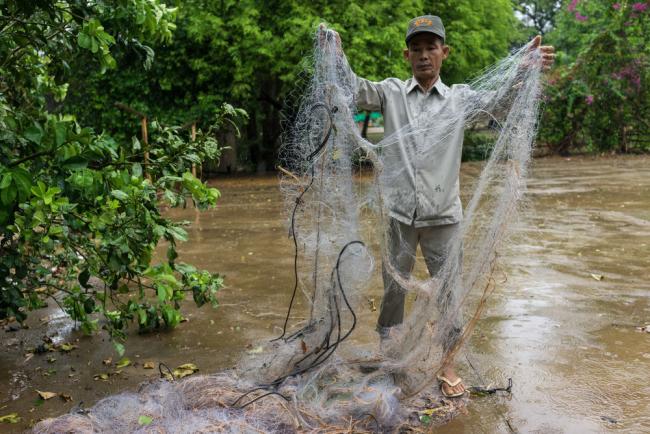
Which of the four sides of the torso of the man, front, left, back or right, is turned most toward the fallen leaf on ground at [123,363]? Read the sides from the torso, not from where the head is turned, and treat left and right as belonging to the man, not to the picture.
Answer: right

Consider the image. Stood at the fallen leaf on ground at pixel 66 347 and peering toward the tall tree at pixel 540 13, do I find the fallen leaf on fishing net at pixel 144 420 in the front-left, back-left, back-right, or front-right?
back-right

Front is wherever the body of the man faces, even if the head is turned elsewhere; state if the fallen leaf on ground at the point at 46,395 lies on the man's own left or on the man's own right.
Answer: on the man's own right

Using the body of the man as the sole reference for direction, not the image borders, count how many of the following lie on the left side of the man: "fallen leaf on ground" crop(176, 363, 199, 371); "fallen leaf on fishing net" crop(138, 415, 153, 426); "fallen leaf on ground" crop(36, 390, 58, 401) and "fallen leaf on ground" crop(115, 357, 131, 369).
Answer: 0

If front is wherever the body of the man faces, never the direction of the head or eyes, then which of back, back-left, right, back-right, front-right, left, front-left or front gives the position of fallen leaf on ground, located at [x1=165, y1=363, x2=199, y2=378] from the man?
right

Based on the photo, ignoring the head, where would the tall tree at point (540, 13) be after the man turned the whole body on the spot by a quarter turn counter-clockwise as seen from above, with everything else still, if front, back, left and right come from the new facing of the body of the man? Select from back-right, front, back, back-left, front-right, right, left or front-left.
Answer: left

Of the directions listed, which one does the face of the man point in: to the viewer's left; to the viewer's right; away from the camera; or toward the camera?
toward the camera

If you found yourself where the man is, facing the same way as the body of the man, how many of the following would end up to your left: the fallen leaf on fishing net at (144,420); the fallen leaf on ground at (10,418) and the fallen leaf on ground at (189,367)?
0

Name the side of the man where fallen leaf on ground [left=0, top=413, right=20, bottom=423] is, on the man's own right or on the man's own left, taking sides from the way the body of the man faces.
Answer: on the man's own right

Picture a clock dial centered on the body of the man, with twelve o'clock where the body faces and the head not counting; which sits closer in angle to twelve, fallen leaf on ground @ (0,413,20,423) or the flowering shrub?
the fallen leaf on ground

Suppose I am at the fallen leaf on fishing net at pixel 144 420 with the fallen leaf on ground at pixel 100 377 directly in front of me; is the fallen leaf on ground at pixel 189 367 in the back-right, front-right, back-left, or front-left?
front-right

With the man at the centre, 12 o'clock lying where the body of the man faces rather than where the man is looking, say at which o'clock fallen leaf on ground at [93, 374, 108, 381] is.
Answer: The fallen leaf on ground is roughly at 3 o'clock from the man.

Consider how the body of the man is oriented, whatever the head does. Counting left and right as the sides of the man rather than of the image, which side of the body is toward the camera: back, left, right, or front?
front

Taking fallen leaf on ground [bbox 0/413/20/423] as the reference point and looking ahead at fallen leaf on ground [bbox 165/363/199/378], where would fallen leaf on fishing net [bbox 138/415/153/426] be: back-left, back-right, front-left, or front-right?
front-right

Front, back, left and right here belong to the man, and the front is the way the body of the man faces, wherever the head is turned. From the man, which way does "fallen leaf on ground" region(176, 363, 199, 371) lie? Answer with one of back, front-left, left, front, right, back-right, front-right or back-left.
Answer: right

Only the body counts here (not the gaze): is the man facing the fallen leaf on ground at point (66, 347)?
no
